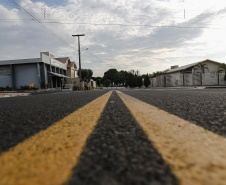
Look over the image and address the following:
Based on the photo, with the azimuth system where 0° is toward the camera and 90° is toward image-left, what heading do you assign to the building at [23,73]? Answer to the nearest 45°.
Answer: approximately 270°

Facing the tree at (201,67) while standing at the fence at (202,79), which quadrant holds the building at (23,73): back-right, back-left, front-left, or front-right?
back-left

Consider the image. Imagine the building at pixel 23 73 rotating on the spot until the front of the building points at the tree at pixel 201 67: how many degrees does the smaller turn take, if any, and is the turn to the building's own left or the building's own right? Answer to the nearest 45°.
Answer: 0° — it already faces it

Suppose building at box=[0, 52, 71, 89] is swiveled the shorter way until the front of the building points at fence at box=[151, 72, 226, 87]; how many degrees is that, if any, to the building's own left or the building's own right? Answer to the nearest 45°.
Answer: approximately 45° to the building's own right

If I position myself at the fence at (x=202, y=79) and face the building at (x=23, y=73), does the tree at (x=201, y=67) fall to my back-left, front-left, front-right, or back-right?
back-right
